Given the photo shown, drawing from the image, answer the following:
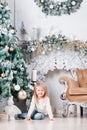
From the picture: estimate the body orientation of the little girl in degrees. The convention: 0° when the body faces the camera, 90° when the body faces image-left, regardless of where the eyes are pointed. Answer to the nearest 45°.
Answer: approximately 0°
